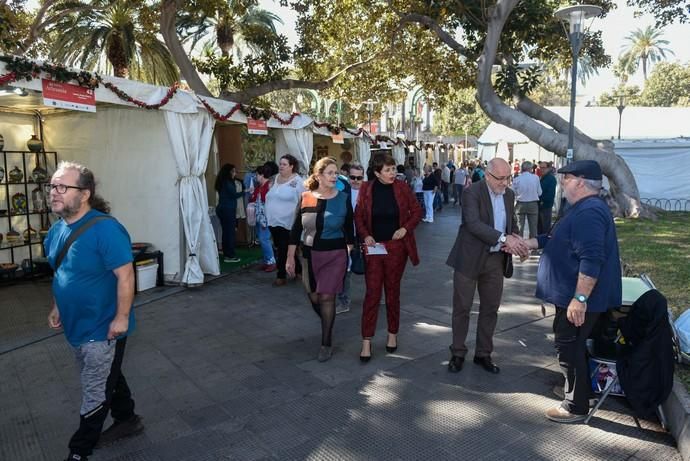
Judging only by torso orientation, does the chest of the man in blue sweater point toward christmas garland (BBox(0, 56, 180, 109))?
yes

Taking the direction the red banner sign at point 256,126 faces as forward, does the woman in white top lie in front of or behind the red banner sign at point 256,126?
in front

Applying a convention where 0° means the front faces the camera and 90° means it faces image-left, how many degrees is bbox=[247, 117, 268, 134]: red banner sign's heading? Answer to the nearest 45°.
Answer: approximately 315°

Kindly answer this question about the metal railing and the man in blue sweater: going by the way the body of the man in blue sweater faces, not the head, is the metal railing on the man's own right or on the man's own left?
on the man's own right

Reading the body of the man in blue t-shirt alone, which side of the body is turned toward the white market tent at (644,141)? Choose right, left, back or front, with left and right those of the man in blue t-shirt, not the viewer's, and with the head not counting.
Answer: back

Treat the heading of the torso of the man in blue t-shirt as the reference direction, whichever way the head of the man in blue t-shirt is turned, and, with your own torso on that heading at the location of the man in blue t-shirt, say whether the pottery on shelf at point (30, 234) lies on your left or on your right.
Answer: on your right

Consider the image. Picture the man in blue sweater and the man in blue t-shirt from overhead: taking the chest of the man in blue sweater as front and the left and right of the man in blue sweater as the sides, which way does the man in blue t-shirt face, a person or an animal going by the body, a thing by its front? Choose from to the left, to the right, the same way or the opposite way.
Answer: to the left

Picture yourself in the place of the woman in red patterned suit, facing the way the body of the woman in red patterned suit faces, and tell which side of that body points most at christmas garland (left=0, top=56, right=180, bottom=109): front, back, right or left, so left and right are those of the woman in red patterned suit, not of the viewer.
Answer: right

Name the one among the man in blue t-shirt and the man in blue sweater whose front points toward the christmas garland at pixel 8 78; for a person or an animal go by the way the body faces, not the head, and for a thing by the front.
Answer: the man in blue sweater

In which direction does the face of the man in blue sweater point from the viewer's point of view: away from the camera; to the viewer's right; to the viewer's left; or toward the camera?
to the viewer's left

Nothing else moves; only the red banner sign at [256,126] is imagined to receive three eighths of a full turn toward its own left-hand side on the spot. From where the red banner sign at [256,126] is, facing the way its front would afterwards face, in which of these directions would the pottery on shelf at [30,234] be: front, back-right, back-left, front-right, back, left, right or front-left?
left

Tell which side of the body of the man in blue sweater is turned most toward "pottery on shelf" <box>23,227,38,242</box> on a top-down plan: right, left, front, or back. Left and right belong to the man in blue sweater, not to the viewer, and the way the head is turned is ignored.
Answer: front

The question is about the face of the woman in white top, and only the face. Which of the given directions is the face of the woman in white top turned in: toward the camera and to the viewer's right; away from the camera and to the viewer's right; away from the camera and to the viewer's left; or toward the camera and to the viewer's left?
toward the camera and to the viewer's left

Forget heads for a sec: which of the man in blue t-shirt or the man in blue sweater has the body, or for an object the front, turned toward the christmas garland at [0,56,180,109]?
the man in blue sweater

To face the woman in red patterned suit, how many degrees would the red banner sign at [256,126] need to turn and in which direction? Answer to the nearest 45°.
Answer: approximately 45° to its right

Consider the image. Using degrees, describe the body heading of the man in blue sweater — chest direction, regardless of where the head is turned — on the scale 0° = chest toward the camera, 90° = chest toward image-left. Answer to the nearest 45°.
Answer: approximately 90°
